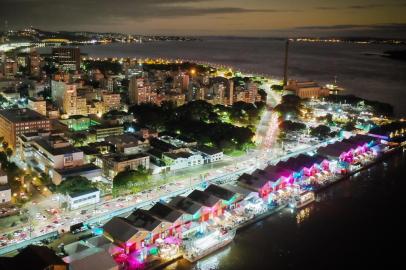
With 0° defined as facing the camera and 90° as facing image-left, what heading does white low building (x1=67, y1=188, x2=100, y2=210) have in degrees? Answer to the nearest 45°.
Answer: approximately 315°

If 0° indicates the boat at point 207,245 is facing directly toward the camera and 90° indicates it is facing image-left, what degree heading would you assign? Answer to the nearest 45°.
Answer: approximately 225°

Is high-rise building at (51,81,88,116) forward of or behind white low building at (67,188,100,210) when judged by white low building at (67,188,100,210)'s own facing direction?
behind

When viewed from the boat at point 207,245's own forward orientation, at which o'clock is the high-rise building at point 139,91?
The high-rise building is roughly at 10 o'clock from the boat.

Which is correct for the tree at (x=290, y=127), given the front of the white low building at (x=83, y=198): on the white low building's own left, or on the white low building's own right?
on the white low building's own left

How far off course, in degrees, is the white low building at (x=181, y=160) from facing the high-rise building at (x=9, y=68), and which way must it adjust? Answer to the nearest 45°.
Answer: approximately 180°

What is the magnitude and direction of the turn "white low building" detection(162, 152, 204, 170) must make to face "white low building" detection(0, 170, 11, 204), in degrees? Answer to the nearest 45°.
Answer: approximately 90° to its right

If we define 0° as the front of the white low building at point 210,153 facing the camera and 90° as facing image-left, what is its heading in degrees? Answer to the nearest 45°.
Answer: approximately 315°
